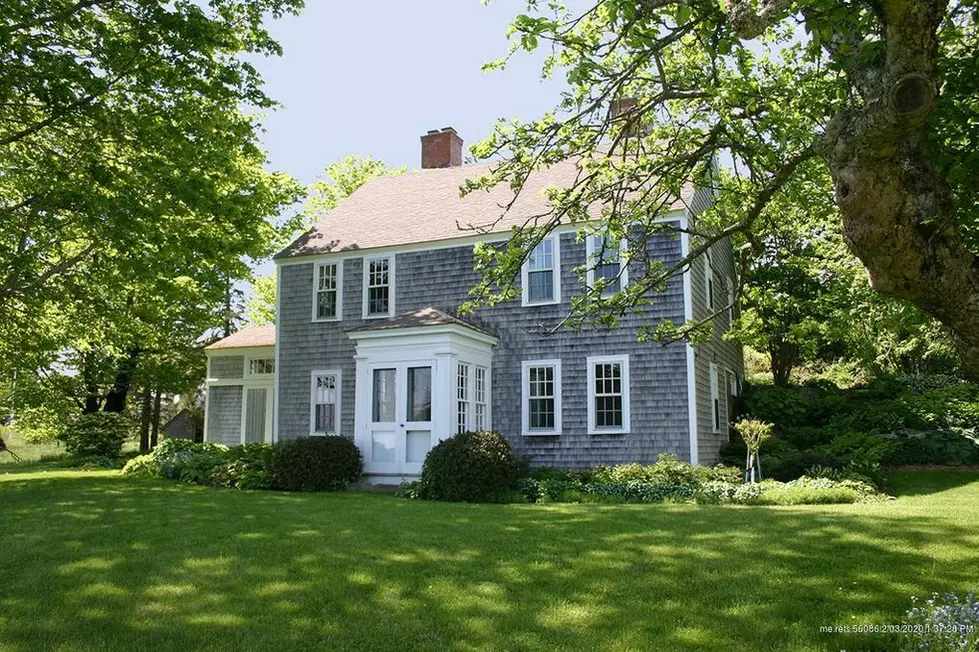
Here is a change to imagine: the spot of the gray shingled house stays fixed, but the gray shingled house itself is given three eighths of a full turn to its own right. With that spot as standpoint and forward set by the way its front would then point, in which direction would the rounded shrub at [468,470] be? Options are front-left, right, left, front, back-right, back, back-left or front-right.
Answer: back

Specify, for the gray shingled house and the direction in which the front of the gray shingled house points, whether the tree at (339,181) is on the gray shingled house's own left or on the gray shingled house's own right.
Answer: on the gray shingled house's own right

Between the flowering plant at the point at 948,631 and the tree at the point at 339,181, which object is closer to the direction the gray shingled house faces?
the flowering plant

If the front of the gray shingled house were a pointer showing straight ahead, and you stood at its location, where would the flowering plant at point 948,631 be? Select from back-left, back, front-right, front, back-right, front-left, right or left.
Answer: front-left

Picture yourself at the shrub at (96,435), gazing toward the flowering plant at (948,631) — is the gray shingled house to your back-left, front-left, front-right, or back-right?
front-left

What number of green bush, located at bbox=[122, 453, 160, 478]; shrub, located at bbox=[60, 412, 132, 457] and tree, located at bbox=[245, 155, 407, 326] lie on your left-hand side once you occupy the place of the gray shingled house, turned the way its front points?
0

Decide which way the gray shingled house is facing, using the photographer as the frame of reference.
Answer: facing the viewer and to the left of the viewer

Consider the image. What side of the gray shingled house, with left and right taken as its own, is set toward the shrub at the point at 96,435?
right

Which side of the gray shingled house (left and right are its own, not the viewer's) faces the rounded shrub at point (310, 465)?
front

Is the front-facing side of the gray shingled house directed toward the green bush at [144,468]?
no
